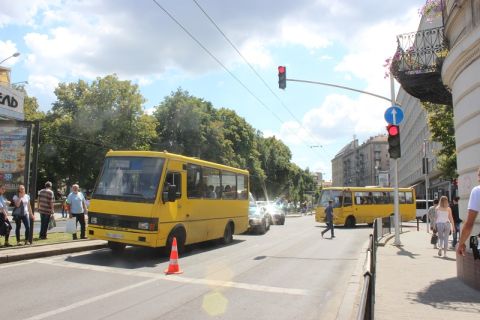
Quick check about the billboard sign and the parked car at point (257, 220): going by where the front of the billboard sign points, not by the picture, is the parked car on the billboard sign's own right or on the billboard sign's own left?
on the billboard sign's own left

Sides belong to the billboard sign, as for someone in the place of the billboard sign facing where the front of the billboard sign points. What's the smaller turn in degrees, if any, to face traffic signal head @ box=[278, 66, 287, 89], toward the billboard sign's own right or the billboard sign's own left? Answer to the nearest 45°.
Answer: approximately 90° to the billboard sign's own left

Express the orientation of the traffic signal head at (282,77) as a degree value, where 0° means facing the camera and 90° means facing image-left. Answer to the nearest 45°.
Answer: approximately 0°

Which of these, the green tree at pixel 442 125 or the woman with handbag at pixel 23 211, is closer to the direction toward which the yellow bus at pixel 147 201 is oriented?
the woman with handbag

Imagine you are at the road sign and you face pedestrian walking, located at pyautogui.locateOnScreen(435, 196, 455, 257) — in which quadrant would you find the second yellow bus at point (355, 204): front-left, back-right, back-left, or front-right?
back-left
